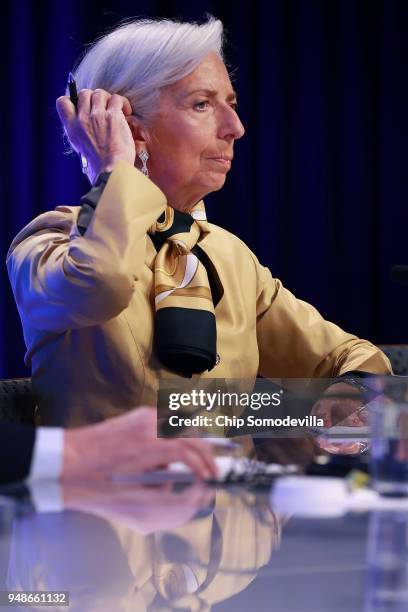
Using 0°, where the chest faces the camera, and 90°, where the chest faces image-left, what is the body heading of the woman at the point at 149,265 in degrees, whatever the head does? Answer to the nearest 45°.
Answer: approximately 315°
